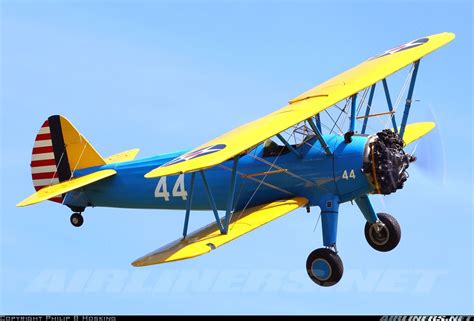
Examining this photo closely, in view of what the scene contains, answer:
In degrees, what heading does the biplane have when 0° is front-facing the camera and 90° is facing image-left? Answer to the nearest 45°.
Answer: approximately 315°
